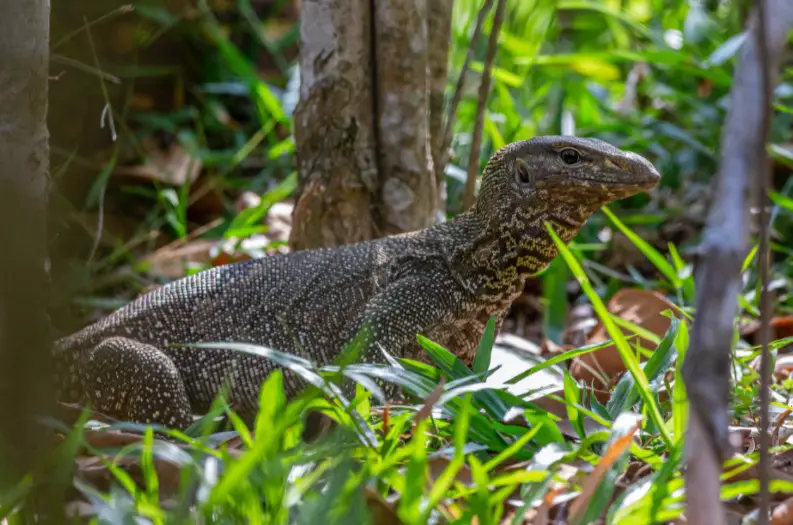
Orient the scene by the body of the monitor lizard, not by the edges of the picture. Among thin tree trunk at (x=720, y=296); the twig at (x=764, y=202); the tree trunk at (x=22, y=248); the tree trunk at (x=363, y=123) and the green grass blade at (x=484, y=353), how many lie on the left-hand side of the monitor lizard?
1

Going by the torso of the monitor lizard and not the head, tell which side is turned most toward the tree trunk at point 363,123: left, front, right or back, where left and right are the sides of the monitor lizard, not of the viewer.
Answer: left

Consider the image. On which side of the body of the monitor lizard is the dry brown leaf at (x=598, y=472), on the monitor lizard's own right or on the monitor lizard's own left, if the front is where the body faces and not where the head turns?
on the monitor lizard's own right

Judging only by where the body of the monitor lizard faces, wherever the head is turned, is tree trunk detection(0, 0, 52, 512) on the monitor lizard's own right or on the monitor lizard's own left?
on the monitor lizard's own right

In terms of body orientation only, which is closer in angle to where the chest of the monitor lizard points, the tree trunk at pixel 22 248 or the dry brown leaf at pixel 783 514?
the dry brown leaf

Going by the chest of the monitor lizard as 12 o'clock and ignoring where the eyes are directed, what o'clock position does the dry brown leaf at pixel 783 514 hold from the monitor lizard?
The dry brown leaf is roughly at 2 o'clock from the monitor lizard.

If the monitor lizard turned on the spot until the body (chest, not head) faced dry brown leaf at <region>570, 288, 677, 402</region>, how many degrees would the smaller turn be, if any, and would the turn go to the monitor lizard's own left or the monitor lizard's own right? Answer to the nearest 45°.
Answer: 0° — it already faces it

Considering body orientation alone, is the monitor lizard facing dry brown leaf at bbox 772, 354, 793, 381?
yes

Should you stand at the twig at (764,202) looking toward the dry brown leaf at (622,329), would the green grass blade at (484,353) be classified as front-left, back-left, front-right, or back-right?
front-left

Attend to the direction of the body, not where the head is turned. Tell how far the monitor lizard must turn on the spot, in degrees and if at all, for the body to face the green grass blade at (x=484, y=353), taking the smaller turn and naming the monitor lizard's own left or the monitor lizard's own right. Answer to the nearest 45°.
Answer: approximately 45° to the monitor lizard's own right

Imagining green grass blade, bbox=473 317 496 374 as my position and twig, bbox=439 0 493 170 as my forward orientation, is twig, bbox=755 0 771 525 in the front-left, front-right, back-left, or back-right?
back-right

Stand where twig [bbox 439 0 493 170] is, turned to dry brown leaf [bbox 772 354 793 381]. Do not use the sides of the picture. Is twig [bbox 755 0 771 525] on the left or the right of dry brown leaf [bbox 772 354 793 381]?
right

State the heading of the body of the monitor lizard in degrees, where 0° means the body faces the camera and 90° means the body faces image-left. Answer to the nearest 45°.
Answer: approximately 270°

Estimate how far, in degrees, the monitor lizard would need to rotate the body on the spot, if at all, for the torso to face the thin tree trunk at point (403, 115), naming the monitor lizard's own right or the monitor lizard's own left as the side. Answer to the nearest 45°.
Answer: approximately 90° to the monitor lizard's own left

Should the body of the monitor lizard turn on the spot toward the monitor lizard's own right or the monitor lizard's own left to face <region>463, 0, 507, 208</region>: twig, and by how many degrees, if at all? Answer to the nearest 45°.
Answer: approximately 45° to the monitor lizard's own left
